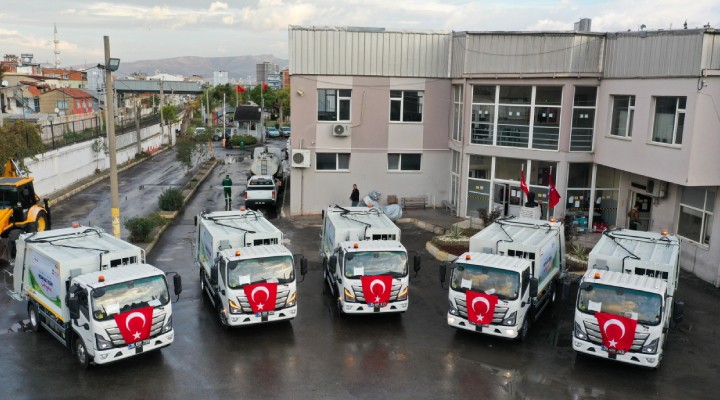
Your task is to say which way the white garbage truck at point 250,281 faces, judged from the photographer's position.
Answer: facing the viewer and to the right of the viewer

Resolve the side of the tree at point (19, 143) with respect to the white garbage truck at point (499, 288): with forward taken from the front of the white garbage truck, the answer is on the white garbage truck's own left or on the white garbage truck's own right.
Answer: on the white garbage truck's own right

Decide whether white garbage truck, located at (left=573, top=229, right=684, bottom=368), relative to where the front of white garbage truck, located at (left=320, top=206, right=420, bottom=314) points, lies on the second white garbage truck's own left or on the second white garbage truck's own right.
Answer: on the second white garbage truck's own left

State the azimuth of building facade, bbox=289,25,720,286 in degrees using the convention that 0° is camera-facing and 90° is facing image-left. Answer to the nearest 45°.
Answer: approximately 0°

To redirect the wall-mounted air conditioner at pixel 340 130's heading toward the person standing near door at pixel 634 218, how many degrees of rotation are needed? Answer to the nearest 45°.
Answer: approximately 45° to its left

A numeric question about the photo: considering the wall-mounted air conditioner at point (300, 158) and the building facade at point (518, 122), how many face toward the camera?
2

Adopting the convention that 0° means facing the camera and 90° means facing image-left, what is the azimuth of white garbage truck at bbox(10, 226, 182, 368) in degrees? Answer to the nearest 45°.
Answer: approximately 315°

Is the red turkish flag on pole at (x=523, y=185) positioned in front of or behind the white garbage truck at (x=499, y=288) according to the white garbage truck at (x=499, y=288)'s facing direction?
behind

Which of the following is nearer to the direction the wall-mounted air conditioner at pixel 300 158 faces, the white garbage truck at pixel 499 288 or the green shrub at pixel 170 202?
the white garbage truck

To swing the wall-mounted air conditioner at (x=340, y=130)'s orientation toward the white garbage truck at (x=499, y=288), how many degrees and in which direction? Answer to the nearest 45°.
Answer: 0° — it already faces it

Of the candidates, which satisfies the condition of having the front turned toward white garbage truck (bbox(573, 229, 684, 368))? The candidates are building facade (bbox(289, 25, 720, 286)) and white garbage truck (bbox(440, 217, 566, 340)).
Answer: the building facade

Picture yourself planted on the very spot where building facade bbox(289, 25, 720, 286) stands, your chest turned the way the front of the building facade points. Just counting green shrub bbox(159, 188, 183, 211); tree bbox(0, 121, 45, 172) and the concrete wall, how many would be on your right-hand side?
3

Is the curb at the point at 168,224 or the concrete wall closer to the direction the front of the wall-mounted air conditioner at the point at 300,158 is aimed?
the curb

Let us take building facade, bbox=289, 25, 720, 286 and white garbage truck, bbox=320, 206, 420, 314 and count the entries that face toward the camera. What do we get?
2
